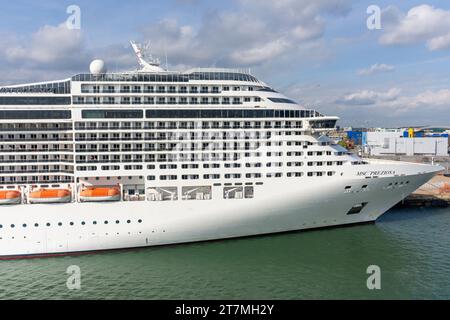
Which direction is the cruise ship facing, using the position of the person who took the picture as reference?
facing to the right of the viewer

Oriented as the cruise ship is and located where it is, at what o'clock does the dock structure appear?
The dock structure is roughly at 11 o'clock from the cruise ship.
